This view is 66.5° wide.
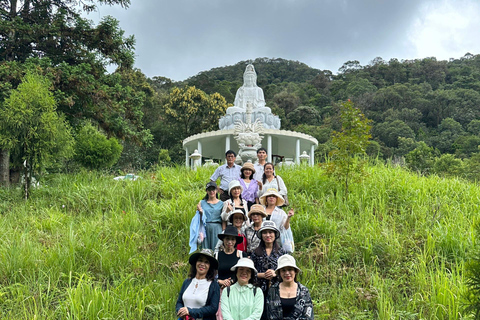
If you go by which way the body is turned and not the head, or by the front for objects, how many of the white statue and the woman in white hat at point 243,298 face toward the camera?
2

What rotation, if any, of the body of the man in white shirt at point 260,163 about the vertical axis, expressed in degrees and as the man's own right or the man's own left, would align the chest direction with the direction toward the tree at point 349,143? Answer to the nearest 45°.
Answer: approximately 135° to the man's own left

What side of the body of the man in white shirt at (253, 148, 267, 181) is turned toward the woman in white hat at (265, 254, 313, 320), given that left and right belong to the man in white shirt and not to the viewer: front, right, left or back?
front

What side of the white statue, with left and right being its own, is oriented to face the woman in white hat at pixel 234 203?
front

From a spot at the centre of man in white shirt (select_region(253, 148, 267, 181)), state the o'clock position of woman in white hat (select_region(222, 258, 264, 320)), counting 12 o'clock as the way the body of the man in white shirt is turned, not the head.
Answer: The woman in white hat is roughly at 12 o'clock from the man in white shirt.

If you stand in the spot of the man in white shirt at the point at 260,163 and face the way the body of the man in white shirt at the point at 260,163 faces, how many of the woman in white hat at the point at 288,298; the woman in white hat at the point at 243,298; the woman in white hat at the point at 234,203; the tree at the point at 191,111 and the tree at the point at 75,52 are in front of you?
3

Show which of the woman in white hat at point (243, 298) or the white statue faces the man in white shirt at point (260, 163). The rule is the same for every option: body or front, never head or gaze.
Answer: the white statue

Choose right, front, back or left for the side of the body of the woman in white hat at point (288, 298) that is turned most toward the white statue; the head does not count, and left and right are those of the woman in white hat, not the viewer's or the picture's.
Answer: back
